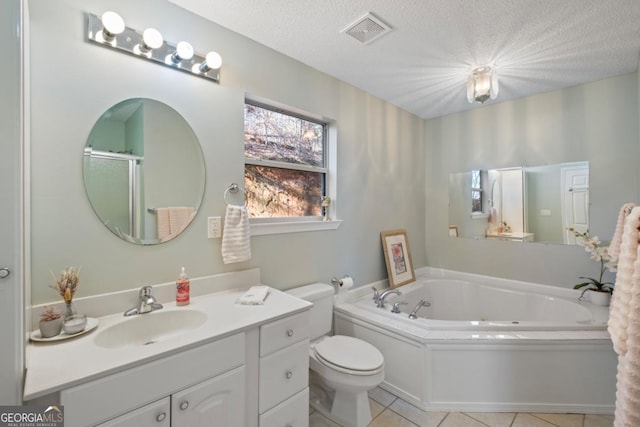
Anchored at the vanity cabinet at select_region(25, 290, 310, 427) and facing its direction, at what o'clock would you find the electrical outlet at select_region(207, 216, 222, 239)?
The electrical outlet is roughly at 8 o'clock from the vanity cabinet.

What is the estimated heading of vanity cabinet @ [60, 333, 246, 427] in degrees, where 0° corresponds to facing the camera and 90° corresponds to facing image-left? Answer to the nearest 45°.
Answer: approximately 315°

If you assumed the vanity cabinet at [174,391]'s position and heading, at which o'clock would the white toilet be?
The white toilet is roughly at 10 o'clock from the vanity cabinet.

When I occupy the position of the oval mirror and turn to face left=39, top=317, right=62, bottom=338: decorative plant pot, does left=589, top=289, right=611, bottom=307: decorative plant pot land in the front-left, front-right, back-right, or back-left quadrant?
back-left

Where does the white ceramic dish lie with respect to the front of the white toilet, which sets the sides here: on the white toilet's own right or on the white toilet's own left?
on the white toilet's own right

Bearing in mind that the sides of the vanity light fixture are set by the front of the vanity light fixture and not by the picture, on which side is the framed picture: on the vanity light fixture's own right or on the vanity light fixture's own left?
on the vanity light fixture's own left

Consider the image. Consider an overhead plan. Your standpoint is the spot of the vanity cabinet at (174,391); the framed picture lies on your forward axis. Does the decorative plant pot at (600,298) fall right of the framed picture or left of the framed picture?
right
